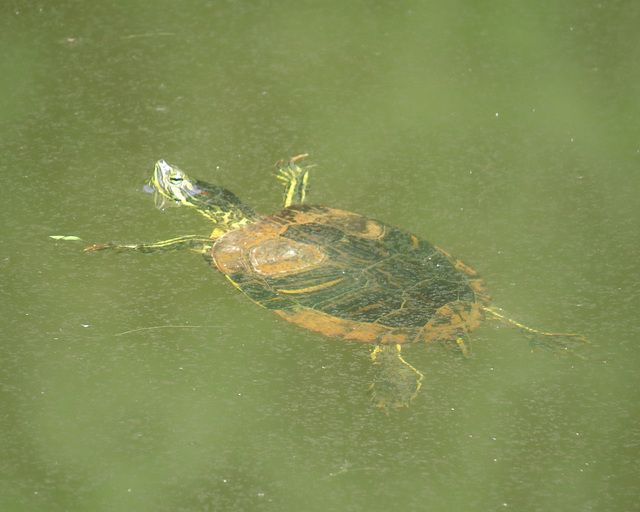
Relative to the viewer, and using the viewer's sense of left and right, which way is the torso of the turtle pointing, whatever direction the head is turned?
facing away from the viewer and to the left of the viewer
